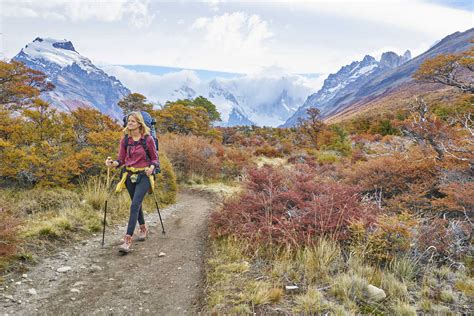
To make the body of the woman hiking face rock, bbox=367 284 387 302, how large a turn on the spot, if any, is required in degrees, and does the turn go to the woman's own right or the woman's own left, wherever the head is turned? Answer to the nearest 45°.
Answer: approximately 90° to the woman's own left

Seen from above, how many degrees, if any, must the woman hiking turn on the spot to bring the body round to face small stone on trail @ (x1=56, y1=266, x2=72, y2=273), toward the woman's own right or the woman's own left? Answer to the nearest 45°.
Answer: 0° — they already face it

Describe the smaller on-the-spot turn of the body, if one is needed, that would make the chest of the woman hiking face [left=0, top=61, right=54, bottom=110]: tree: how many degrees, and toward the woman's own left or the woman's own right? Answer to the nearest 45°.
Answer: approximately 135° to the woman's own right

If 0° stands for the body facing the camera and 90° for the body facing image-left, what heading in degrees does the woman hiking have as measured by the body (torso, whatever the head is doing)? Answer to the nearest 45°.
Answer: approximately 45°

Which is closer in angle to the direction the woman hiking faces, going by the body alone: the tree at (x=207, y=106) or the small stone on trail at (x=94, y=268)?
the small stone on trail

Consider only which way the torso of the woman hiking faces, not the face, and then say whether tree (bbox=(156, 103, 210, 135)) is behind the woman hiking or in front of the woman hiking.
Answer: behind

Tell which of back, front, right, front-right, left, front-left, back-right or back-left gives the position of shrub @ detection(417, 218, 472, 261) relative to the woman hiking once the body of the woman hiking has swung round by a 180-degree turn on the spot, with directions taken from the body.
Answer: right

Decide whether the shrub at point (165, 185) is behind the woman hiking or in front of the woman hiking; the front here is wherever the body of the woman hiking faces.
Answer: behind

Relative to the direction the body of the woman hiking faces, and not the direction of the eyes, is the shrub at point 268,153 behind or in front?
behind

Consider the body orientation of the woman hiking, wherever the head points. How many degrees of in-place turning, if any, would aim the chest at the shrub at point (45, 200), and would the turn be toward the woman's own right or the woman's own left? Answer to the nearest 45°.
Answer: approximately 90° to the woman's own right

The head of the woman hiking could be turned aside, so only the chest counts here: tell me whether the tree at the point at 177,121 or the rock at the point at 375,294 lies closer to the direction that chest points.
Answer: the rock

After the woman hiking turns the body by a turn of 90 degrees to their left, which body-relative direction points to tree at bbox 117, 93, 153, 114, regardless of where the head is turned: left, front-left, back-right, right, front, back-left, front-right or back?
back-left
